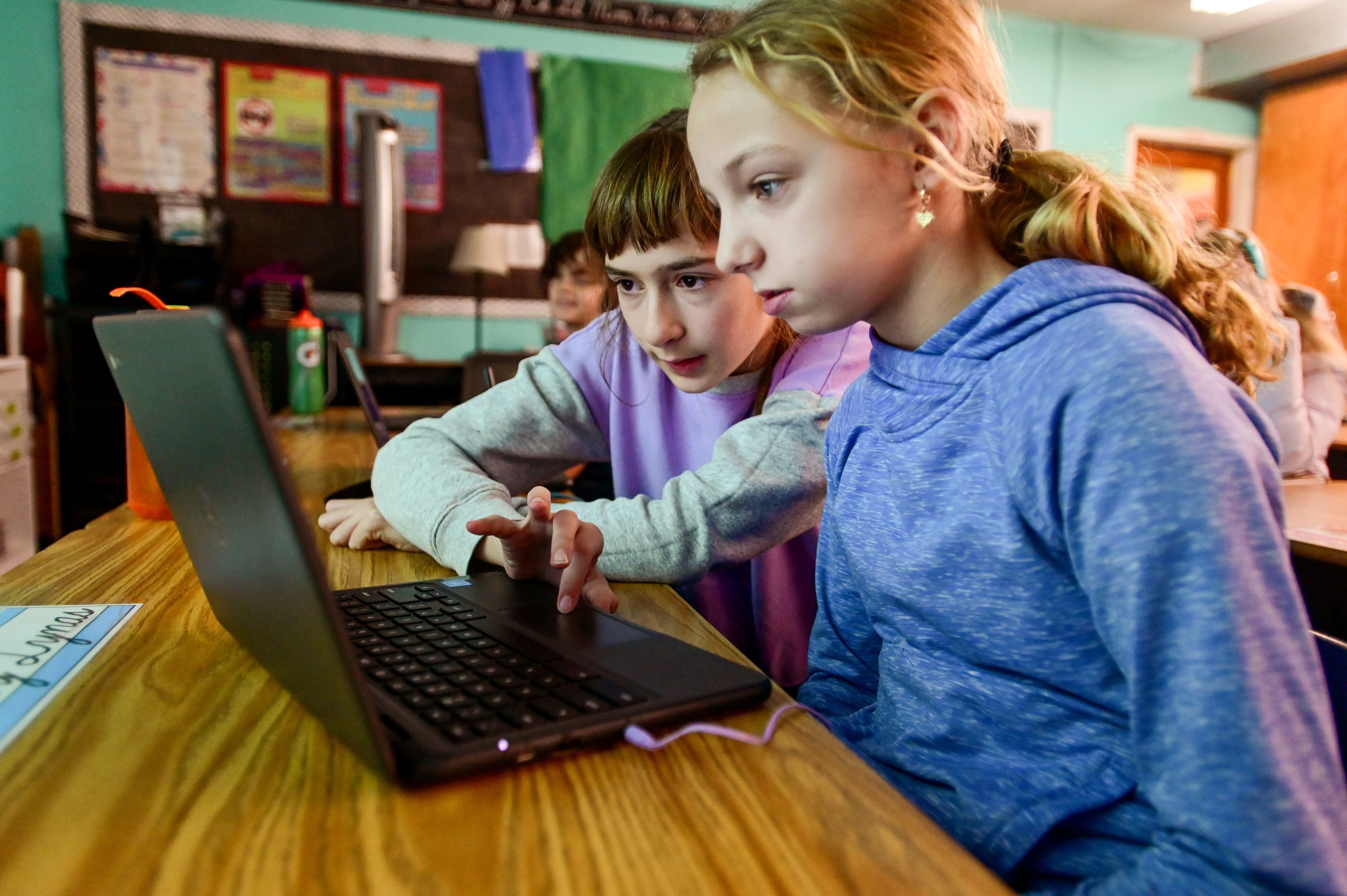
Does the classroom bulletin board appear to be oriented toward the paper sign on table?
yes

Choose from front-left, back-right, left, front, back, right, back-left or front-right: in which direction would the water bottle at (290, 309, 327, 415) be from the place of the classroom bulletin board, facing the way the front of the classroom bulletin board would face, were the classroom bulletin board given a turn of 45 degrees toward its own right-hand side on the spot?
front-left

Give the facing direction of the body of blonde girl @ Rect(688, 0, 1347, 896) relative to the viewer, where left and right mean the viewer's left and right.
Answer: facing the viewer and to the left of the viewer

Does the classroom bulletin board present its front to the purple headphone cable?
yes

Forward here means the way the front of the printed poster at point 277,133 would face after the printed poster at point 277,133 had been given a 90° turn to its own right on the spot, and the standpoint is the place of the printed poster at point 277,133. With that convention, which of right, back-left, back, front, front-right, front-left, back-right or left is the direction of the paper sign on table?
left

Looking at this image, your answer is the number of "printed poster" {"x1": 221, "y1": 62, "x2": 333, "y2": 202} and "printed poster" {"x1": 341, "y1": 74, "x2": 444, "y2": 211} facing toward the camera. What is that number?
2

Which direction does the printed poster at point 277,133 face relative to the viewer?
toward the camera

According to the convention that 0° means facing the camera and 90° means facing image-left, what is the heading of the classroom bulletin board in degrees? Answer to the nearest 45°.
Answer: approximately 0°

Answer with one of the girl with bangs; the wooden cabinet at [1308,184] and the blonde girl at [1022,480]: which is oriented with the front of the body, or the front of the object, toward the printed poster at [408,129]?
the wooden cabinet

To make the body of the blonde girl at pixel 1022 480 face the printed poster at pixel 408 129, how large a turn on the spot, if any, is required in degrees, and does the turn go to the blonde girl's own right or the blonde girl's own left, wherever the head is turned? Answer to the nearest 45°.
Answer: approximately 90° to the blonde girl's own right

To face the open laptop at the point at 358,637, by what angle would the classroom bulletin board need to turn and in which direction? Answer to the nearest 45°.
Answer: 0° — it already faces it

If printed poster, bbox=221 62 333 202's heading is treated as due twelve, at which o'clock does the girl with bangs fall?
The girl with bangs is roughly at 12 o'clock from the printed poster.

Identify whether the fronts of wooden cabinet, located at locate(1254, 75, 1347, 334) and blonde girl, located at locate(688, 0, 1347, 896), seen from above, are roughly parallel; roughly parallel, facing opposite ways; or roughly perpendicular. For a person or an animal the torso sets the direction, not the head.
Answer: roughly parallel

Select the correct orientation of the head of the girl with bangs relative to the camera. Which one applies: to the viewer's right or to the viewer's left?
to the viewer's left

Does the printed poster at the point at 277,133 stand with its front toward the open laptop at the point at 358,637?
yes

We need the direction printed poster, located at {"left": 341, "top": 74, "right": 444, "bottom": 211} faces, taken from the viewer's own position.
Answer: facing the viewer

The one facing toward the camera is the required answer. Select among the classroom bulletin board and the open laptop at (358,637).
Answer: the classroom bulletin board

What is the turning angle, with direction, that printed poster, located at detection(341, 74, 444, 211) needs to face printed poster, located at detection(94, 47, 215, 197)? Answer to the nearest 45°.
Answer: approximately 90° to its right

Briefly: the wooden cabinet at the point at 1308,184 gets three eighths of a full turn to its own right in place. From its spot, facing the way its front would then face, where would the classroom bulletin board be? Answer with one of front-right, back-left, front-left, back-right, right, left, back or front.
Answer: back-left

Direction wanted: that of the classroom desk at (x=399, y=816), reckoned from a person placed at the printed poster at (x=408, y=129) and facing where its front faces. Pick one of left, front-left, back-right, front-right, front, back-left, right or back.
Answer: front
